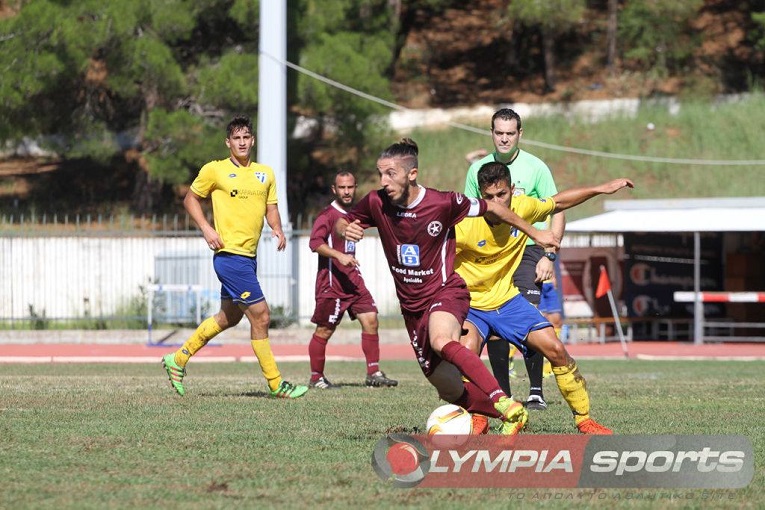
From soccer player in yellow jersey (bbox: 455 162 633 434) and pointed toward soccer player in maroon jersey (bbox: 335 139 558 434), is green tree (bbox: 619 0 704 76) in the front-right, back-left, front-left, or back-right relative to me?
back-right

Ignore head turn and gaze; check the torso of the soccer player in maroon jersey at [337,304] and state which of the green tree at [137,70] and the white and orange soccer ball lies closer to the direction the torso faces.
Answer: the white and orange soccer ball

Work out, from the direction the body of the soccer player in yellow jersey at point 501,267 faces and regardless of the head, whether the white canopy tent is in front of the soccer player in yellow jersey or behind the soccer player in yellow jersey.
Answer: behind

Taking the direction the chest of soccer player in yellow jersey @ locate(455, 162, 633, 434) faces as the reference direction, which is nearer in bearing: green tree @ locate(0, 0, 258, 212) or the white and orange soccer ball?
the white and orange soccer ball

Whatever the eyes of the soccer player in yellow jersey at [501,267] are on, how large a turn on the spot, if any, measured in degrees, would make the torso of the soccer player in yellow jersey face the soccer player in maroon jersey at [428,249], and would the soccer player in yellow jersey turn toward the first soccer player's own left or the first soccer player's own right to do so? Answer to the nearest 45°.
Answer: approximately 45° to the first soccer player's own right

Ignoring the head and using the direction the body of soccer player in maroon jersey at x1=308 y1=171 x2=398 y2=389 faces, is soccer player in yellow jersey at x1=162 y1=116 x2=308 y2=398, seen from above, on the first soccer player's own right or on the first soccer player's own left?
on the first soccer player's own right

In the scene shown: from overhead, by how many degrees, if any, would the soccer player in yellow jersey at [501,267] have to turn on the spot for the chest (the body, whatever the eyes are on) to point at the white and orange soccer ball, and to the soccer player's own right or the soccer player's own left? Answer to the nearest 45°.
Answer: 0° — they already face it

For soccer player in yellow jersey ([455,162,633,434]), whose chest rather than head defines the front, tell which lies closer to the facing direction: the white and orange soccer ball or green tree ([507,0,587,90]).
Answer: the white and orange soccer ball

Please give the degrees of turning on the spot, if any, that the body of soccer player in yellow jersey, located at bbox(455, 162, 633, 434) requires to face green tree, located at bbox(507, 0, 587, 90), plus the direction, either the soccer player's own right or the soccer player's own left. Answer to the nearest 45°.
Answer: approximately 180°
